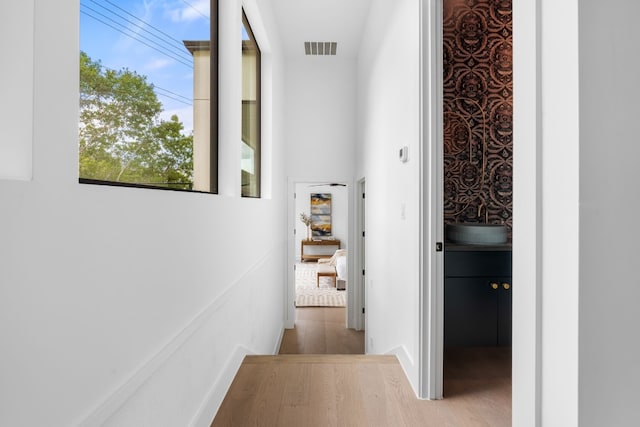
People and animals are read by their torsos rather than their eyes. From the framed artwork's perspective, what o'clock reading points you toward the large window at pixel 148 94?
The large window is roughly at 12 o'clock from the framed artwork.

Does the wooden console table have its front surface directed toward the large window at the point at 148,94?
yes

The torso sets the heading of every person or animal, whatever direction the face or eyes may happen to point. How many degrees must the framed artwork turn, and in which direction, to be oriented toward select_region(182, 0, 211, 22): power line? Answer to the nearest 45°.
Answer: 0° — it already faces it

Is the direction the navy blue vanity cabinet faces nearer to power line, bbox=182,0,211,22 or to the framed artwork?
the power line
